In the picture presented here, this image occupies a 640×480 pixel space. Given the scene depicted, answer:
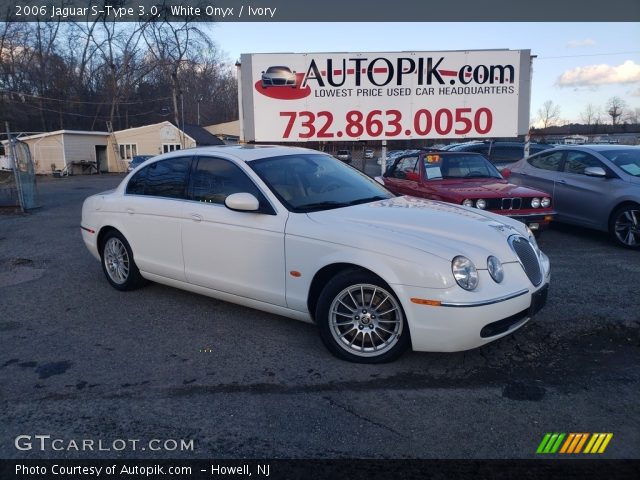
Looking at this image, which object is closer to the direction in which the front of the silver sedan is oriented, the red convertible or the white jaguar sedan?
the white jaguar sedan

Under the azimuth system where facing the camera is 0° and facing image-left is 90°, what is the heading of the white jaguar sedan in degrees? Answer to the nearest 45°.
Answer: approximately 315°

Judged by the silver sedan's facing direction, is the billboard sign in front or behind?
behind

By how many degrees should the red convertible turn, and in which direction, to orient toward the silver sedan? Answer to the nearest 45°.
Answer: approximately 90° to its left

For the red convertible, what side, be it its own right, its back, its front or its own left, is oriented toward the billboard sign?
back

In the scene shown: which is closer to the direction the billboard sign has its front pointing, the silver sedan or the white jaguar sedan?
the white jaguar sedan

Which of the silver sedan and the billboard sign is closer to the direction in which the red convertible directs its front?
the silver sedan

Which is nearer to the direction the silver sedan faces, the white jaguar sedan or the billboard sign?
the white jaguar sedan

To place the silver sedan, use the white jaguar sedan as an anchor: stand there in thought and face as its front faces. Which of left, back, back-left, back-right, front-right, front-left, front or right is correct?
left

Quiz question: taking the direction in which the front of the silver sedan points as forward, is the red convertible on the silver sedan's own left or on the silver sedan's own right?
on the silver sedan's own right

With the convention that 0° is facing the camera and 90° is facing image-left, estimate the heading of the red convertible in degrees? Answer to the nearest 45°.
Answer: approximately 315°
